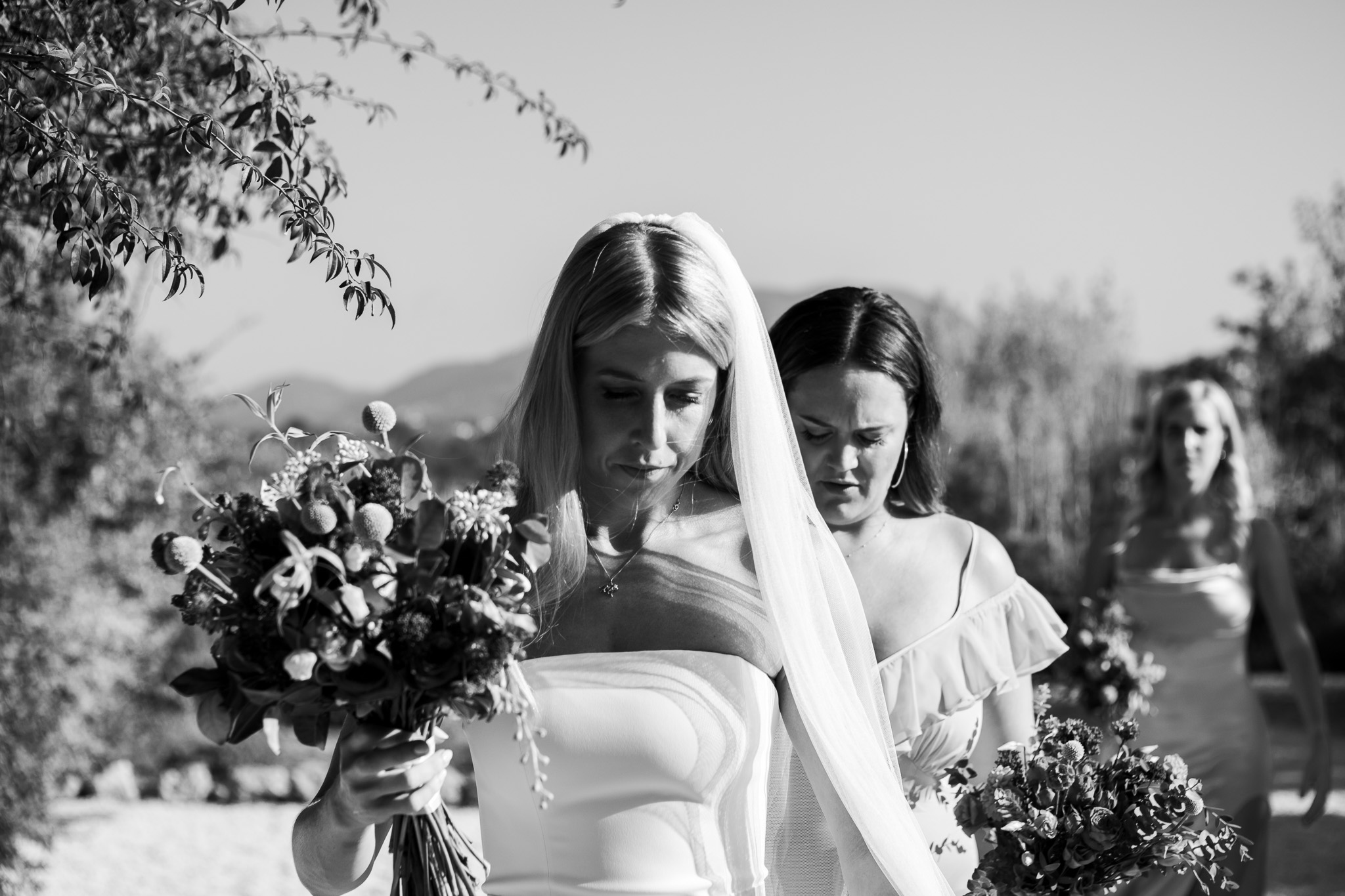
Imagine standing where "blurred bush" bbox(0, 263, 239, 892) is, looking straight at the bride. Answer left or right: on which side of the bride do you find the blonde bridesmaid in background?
left

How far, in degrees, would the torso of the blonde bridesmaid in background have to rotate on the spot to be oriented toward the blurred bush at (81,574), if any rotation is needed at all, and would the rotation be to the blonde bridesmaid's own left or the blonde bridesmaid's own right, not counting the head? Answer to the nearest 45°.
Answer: approximately 90° to the blonde bridesmaid's own right

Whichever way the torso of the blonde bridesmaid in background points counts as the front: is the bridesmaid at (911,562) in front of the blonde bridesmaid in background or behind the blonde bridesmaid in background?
in front

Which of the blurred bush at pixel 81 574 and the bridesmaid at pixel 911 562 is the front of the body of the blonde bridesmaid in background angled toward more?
the bridesmaid

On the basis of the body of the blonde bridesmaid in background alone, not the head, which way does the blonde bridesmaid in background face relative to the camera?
toward the camera

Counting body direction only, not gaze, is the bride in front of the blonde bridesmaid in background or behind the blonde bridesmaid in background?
in front

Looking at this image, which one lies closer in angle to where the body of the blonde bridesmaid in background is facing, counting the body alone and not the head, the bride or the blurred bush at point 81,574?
the bride
